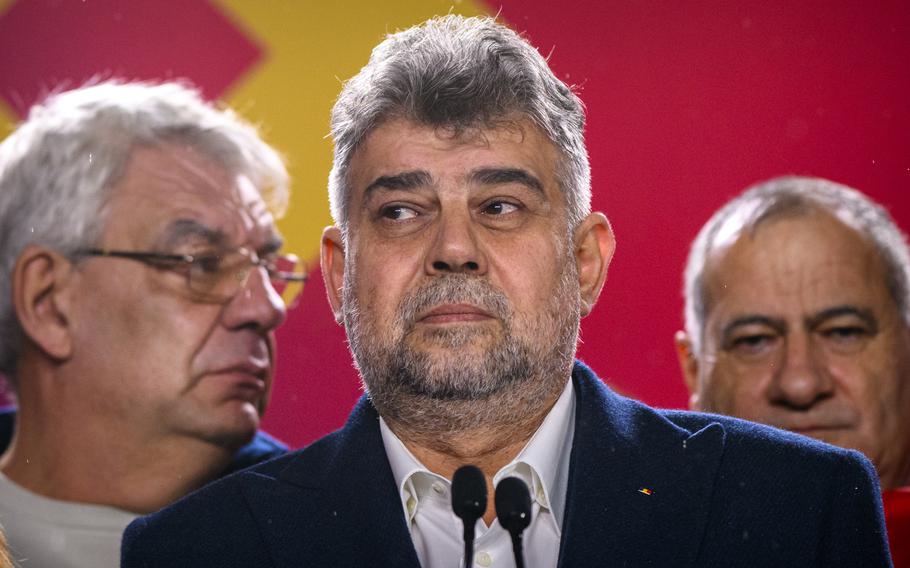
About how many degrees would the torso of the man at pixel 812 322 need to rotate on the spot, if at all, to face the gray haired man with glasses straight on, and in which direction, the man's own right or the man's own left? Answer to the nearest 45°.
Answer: approximately 90° to the man's own right

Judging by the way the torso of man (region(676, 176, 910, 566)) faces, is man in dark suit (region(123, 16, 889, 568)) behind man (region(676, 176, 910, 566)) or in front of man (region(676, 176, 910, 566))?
in front

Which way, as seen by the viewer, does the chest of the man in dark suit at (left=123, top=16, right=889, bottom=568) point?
toward the camera

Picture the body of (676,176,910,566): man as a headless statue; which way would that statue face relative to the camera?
toward the camera

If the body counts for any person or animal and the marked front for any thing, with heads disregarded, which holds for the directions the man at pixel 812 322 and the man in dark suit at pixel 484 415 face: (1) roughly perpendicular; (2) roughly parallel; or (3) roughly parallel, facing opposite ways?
roughly parallel

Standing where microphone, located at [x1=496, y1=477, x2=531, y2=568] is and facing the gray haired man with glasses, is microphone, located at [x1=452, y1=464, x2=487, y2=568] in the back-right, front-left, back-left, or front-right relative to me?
front-left

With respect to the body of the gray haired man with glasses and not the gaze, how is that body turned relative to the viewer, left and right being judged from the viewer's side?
facing the viewer and to the right of the viewer

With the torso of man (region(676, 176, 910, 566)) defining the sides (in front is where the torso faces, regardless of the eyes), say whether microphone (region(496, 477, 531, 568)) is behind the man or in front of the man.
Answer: in front

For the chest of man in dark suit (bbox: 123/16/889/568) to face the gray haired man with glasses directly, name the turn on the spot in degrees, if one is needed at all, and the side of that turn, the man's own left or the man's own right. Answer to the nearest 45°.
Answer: approximately 135° to the man's own right

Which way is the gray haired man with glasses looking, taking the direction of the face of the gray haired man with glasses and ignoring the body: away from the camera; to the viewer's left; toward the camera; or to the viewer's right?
to the viewer's right

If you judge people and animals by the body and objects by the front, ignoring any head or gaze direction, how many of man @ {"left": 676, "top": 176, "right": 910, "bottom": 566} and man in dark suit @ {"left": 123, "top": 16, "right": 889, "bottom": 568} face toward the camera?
2
